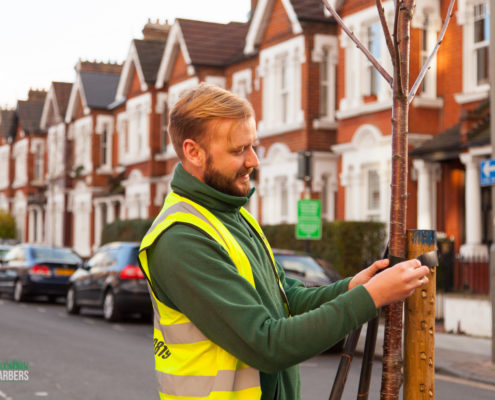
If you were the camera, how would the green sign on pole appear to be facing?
facing the viewer

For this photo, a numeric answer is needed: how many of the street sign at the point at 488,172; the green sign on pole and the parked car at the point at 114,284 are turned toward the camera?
2

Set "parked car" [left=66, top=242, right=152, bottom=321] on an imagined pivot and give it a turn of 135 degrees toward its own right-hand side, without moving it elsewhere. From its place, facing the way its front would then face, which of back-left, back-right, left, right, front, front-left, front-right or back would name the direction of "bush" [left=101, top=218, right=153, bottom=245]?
left

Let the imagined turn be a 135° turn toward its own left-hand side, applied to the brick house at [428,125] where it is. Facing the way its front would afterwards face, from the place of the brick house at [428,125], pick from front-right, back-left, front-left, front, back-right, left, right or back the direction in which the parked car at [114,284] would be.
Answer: back-right

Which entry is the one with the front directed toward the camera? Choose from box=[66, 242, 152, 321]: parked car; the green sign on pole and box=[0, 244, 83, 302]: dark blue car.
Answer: the green sign on pole

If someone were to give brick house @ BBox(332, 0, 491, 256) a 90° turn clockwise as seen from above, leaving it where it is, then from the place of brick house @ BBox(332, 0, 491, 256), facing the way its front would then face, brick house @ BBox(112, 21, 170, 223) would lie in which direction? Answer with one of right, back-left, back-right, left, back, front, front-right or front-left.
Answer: front

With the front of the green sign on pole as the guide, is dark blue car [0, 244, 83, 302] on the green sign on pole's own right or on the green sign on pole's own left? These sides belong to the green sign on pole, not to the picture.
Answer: on the green sign on pole's own right

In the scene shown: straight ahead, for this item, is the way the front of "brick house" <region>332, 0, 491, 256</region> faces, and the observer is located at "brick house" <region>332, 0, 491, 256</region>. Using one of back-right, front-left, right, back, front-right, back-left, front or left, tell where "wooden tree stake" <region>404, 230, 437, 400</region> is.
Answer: front-left

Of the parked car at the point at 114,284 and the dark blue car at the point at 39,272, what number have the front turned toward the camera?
0

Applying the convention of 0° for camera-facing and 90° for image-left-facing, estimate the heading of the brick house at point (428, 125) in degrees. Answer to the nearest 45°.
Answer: approximately 45°

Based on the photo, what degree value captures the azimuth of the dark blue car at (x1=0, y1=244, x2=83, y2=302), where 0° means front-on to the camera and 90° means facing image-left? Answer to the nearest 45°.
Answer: approximately 135°

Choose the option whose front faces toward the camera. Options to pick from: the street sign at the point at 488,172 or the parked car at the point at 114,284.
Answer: the street sign

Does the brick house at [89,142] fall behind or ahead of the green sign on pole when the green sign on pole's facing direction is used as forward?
behind

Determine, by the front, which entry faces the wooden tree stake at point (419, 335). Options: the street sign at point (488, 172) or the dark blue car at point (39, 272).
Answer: the street sign

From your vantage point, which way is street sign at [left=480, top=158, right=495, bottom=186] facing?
toward the camera

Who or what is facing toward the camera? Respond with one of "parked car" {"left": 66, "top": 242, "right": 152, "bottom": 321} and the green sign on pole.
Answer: the green sign on pole

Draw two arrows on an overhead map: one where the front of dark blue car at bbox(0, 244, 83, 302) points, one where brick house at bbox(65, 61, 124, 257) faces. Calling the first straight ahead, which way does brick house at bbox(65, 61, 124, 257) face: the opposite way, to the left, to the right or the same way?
to the left

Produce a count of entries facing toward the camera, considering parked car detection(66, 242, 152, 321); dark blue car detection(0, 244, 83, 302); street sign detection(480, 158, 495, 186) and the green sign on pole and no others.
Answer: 2
